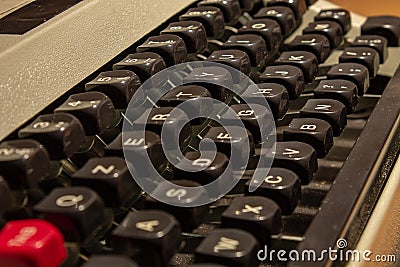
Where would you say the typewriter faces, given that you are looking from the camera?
facing the viewer and to the right of the viewer
